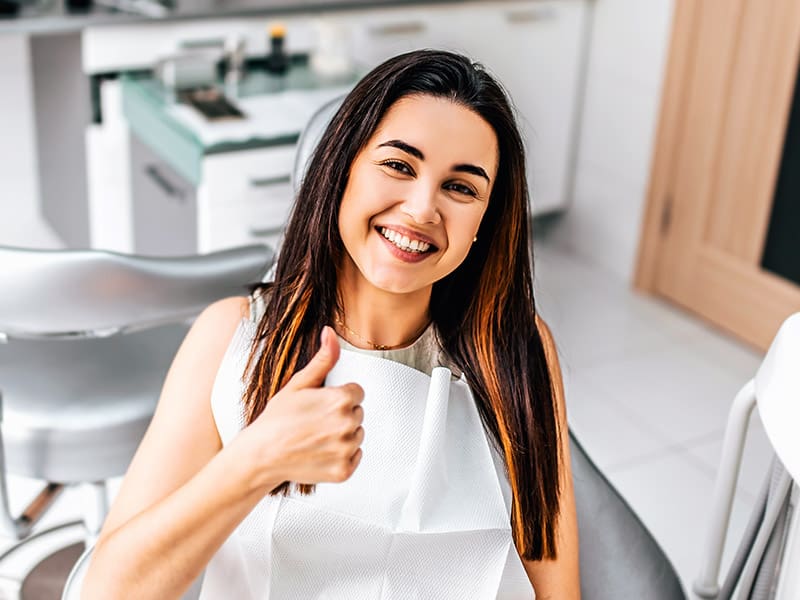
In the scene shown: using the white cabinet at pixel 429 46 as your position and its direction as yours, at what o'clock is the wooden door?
The wooden door is roughly at 9 o'clock from the white cabinet.

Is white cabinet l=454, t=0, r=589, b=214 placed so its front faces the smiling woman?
yes

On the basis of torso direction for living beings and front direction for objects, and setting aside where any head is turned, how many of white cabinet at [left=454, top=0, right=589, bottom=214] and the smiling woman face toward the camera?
2

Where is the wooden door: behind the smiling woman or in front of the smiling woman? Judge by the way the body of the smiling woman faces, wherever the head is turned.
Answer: behind

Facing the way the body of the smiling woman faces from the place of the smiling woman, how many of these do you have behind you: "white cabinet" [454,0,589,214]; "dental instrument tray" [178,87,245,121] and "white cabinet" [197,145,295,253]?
3

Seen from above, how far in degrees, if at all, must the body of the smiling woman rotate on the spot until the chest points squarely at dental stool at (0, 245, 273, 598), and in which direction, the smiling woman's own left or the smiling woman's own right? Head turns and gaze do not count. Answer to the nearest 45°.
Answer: approximately 135° to the smiling woman's own right

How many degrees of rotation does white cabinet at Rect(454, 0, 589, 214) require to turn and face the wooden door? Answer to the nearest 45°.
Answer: approximately 45° to its left

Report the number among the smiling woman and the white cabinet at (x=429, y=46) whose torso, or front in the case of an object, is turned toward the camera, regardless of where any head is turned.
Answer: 2
